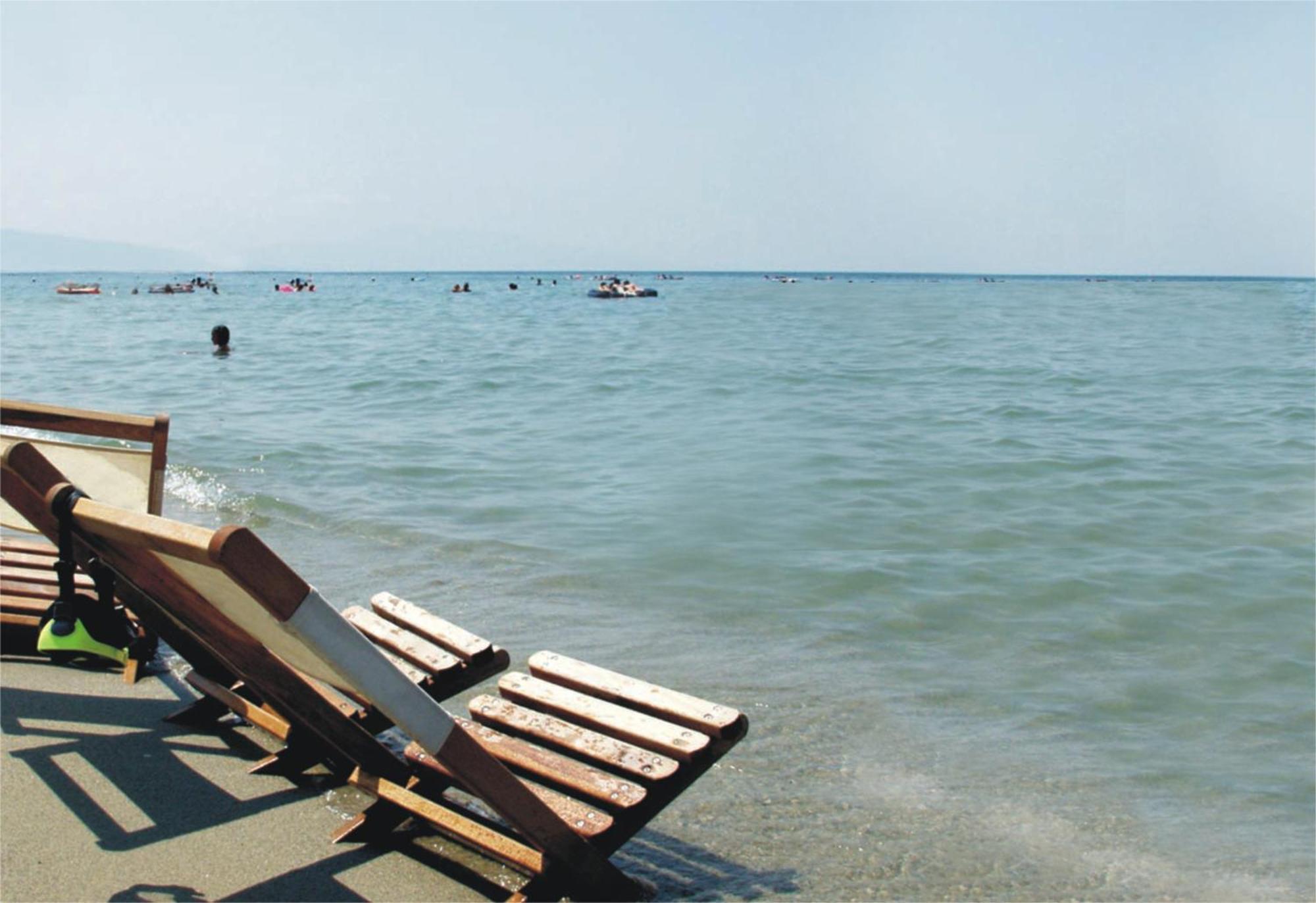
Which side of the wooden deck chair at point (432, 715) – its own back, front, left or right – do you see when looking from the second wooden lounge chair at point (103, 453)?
left

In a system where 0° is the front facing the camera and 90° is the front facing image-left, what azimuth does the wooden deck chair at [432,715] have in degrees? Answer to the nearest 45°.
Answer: approximately 225°

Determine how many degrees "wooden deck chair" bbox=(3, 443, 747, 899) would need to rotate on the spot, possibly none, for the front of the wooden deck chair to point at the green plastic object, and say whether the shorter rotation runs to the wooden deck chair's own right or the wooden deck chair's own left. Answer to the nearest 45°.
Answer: approximately 135° to the wooden deck chair's own left

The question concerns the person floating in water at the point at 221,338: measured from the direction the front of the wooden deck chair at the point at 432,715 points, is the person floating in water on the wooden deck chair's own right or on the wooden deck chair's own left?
on the wooden deck chair's own left
